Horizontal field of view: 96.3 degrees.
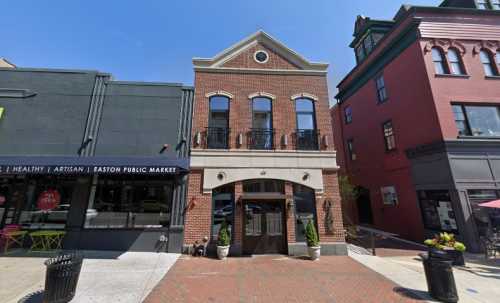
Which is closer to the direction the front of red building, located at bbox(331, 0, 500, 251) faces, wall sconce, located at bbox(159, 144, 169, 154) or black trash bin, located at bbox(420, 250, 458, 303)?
the black trash bin

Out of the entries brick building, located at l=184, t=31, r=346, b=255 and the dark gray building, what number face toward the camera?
2

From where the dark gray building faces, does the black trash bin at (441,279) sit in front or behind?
in front

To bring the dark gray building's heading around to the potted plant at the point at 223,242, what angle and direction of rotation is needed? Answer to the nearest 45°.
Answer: approximately 45° to its left

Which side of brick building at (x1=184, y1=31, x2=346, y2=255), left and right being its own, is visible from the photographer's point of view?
front

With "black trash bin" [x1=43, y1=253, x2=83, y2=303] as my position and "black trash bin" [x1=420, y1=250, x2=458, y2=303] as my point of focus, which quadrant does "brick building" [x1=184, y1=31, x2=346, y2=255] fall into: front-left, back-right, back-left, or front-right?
front-left

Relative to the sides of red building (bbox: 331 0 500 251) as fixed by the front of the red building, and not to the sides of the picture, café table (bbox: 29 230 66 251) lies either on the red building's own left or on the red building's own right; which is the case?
on the red building's own right

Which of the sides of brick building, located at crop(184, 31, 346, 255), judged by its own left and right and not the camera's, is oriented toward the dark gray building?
right

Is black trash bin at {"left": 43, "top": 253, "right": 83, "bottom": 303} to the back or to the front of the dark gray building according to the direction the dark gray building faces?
to the front

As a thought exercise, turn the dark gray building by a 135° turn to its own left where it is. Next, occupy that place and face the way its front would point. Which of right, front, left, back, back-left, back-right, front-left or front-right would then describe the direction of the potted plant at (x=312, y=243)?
right

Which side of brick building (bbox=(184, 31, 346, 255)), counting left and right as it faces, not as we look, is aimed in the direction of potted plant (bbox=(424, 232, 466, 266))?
front

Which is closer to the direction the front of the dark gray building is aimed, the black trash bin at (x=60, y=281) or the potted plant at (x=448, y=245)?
the black trash bin

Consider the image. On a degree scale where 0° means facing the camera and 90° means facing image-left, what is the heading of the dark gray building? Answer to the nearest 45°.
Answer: approximately 0°

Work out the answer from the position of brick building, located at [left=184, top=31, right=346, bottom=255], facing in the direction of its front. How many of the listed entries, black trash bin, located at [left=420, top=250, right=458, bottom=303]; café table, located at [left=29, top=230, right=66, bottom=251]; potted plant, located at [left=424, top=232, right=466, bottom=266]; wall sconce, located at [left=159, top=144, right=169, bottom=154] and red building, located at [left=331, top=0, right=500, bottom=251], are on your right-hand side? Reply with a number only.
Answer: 2

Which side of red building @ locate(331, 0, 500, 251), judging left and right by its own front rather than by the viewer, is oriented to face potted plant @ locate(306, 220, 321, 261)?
right

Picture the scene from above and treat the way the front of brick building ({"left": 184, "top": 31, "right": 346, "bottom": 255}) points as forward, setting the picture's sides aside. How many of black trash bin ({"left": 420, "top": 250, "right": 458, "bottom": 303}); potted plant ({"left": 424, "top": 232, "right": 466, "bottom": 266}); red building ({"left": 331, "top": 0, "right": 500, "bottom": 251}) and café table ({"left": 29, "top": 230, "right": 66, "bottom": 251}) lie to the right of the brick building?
1
